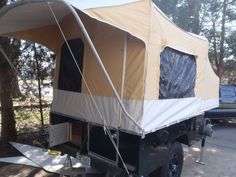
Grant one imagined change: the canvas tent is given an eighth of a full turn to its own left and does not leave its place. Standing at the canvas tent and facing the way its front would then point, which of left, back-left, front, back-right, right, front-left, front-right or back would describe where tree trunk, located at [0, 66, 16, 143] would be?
back-right

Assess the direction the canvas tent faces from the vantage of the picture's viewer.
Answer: facing the viewer and to the left of the viewer
